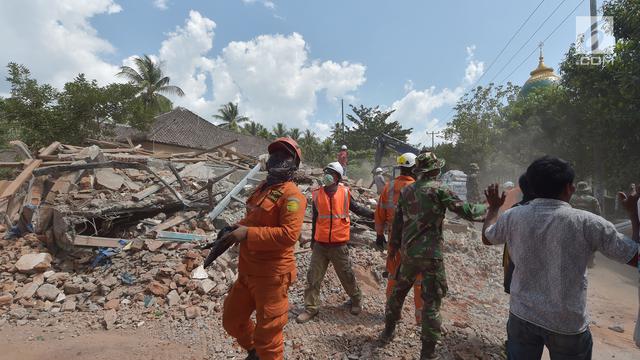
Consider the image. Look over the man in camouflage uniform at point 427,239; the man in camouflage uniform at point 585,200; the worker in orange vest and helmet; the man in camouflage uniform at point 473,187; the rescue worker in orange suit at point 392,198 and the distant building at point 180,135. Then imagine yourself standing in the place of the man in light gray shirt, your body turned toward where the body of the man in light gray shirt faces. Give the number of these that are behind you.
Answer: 0

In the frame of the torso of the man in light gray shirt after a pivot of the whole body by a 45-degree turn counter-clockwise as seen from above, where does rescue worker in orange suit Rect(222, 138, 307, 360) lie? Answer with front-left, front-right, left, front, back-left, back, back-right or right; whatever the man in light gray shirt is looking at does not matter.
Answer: front-left

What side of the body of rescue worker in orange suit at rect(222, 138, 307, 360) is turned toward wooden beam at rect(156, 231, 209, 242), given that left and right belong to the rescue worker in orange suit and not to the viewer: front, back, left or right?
right

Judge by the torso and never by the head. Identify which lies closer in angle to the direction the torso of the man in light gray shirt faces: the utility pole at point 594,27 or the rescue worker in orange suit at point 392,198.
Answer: the utility pole

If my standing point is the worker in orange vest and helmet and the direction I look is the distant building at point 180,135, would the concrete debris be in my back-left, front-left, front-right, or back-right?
front-left

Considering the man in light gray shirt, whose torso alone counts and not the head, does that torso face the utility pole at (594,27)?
yes

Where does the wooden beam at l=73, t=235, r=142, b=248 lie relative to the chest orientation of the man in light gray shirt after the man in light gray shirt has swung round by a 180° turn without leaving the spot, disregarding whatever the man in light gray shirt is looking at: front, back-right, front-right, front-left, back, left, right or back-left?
right

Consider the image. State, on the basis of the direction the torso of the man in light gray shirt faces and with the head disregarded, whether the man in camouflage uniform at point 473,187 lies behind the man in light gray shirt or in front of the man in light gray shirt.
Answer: in front

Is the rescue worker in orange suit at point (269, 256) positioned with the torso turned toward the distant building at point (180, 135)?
no

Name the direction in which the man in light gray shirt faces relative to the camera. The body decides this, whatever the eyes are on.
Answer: away from the camera
